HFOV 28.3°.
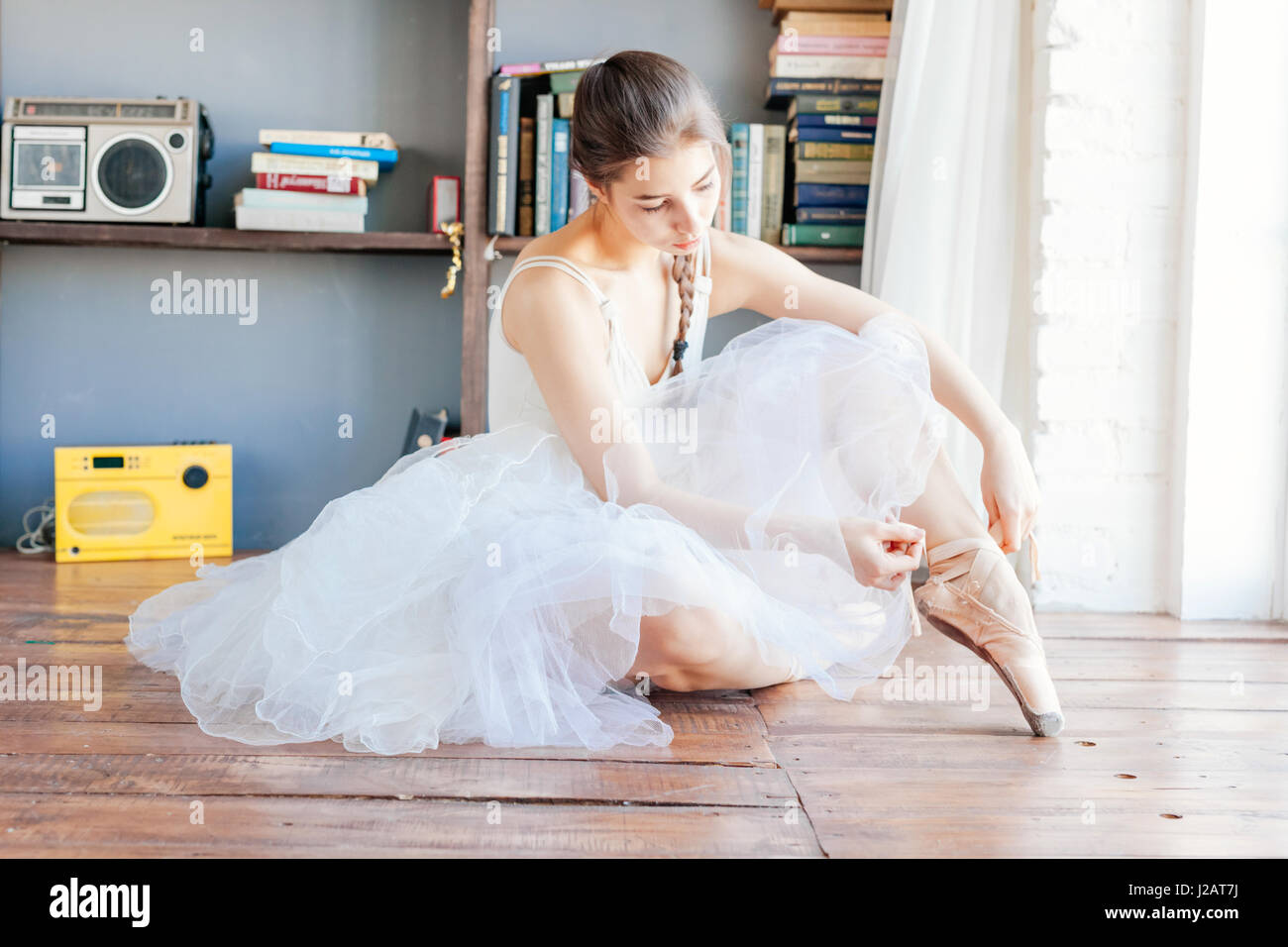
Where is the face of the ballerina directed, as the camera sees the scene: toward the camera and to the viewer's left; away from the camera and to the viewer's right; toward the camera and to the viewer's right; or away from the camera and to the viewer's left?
toward the camera and to the viewer's right

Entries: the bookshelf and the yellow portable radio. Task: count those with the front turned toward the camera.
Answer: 2

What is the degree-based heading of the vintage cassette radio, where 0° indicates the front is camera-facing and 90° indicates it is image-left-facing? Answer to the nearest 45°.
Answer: approximately 0°

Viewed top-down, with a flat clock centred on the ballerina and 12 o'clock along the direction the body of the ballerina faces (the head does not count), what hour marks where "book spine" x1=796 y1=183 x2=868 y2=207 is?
The book spine is roughly at 8 o'clock from the ballerina.

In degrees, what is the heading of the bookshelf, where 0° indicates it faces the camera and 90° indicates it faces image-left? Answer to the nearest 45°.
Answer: approximately 0°

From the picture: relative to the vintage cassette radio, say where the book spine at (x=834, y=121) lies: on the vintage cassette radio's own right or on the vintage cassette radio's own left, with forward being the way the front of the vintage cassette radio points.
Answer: on the vintage cassette radio's own left

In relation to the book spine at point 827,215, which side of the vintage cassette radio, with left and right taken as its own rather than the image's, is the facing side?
left
